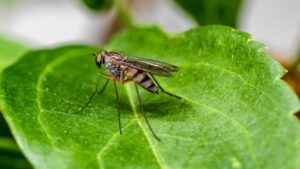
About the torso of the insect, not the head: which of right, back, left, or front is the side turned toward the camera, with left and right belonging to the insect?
left
